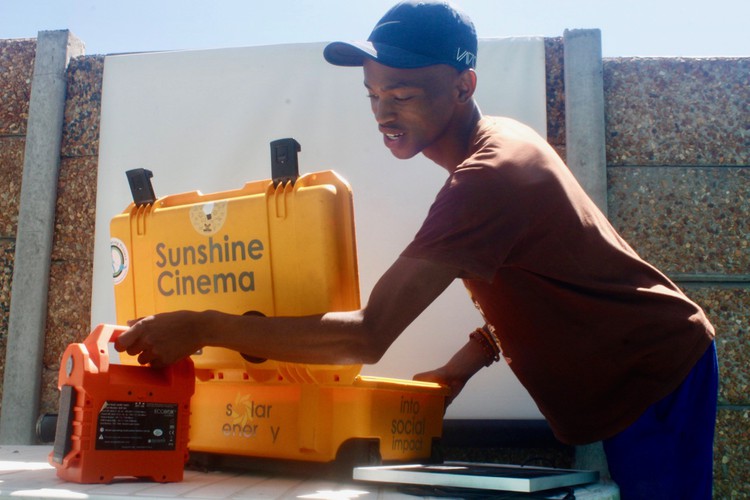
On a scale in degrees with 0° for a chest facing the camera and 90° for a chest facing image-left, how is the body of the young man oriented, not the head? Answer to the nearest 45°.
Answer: approximately 90°
